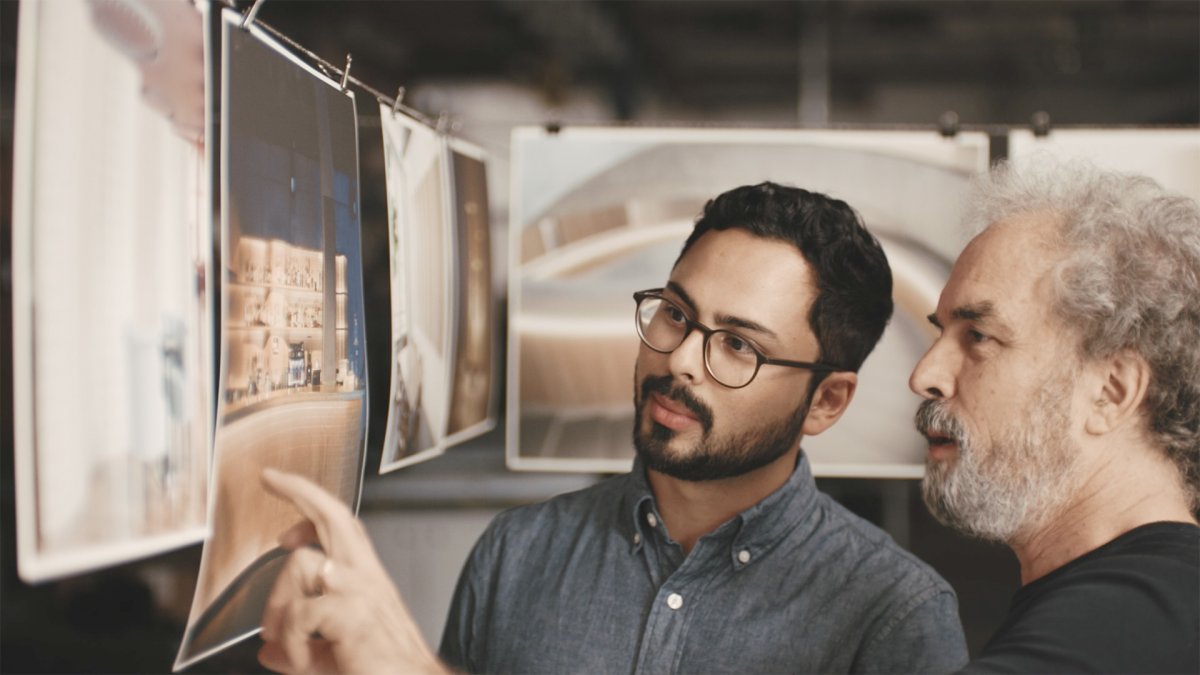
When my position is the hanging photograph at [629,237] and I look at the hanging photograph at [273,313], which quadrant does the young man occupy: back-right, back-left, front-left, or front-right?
front-left

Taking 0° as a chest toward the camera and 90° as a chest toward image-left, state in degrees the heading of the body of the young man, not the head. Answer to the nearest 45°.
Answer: approximately 45°

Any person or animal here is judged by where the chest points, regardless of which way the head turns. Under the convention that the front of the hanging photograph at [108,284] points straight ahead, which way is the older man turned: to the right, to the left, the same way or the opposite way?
the opposite way

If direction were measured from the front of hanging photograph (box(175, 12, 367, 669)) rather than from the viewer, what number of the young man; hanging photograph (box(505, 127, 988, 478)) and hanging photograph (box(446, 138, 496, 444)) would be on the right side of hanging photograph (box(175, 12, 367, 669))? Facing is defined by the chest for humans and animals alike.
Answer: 0

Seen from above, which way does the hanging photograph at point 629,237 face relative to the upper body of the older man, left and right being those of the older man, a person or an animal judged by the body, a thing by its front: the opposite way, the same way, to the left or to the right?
to the left

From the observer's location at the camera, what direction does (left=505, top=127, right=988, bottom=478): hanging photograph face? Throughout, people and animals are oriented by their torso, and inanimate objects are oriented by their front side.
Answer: facing the viewer

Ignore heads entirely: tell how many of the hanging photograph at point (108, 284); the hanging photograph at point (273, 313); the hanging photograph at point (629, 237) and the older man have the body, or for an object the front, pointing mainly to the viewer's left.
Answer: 1

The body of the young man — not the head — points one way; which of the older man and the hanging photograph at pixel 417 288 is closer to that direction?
the hanging photograph

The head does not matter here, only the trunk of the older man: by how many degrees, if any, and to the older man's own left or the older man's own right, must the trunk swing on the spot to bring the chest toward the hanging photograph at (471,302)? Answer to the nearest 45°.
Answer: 0° — they already face it

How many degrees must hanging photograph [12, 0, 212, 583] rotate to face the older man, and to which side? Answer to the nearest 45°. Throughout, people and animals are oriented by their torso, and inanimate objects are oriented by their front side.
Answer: approximately 45° to its left

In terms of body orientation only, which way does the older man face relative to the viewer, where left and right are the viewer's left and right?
facing to the left of the viewer

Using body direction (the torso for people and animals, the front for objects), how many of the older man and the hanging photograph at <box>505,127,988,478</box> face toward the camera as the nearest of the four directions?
1

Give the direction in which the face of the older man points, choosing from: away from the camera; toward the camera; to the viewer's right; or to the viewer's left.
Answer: to the viewer's left

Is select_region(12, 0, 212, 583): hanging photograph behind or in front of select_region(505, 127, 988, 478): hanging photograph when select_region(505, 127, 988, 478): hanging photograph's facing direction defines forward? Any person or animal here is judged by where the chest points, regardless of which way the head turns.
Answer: in front

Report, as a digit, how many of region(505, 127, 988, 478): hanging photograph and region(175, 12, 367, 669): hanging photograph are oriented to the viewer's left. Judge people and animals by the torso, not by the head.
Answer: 0

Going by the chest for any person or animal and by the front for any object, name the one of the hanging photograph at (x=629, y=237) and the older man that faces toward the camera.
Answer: the hanging photograph

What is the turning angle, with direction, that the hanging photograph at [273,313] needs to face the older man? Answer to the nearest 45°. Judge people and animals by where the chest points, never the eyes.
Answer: approximately 45° to its left
